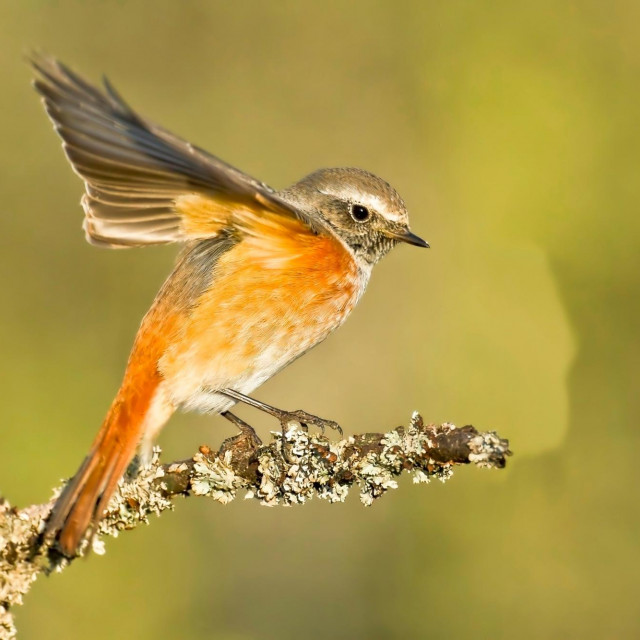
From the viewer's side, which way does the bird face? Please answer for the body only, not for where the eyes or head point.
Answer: to the viewer's right
